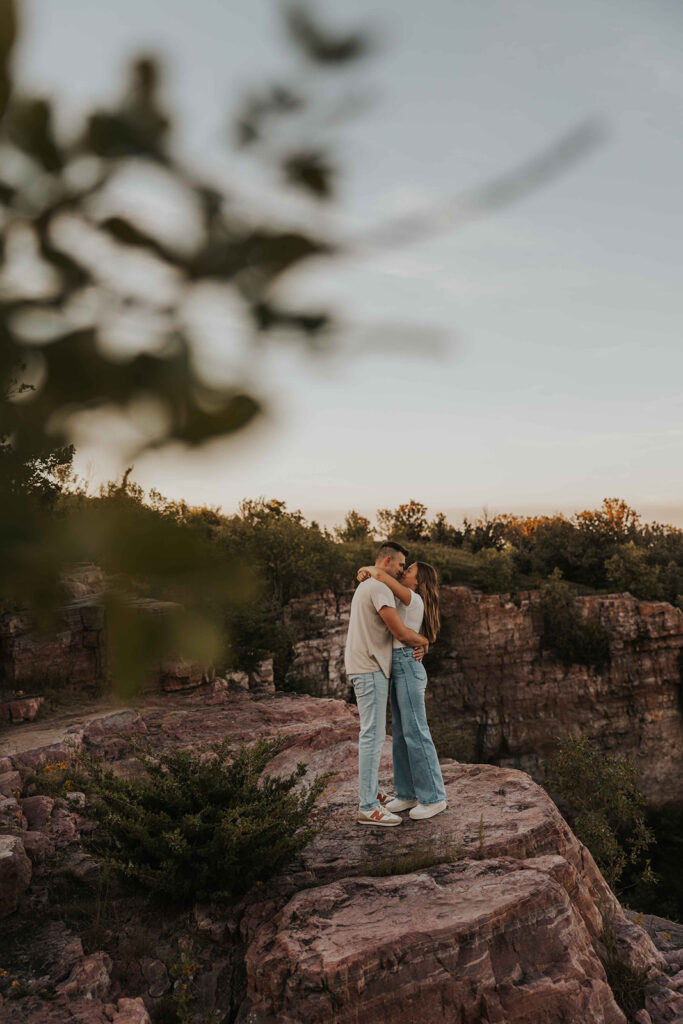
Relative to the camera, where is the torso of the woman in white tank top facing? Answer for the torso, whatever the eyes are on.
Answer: to the viewer's left

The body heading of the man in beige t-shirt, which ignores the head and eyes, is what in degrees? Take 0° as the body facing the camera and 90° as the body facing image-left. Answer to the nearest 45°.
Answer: approximately 270°

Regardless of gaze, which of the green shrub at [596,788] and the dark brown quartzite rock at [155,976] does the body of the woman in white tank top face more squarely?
the dark brown quartzite rock

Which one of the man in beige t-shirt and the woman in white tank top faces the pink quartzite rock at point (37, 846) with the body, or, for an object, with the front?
the woman in white tank top

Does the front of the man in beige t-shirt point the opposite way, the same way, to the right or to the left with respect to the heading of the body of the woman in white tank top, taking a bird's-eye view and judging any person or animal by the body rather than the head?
the opposite way

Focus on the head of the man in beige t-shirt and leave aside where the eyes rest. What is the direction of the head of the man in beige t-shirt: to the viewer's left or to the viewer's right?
to the viewer's right

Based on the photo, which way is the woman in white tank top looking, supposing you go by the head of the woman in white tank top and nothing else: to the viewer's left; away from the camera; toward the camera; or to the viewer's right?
to the viewer's left

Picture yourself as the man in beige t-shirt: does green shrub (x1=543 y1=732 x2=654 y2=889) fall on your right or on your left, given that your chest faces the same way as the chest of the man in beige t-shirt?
on your left

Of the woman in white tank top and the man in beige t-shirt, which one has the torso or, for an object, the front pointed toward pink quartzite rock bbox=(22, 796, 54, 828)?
the woman in white tank top

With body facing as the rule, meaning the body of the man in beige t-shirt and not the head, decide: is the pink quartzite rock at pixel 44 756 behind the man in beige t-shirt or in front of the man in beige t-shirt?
behind

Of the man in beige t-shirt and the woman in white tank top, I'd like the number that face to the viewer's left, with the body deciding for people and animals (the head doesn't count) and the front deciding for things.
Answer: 1
